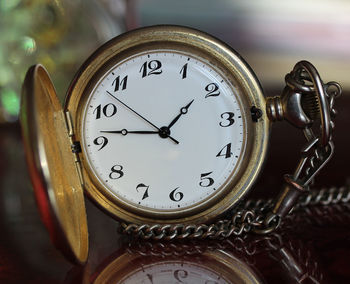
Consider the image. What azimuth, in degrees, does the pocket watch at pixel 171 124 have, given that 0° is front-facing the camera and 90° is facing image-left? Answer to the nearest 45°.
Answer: approximately 0°
